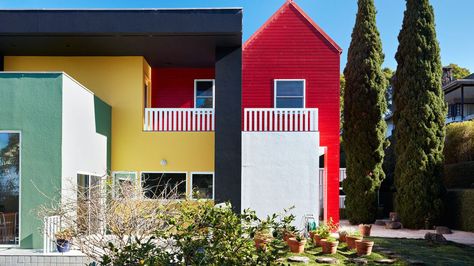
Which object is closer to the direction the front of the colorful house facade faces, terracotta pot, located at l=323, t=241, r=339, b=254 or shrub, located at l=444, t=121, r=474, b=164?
the terracotta pot

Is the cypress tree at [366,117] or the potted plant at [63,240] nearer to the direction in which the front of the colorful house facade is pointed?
the potted plant

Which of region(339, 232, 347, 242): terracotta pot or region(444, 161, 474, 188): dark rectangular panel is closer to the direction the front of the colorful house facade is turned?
the terracotta pot

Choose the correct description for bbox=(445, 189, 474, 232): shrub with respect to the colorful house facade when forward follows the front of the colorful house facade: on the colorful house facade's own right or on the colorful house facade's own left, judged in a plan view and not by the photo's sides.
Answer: on the colorful house facade's own left

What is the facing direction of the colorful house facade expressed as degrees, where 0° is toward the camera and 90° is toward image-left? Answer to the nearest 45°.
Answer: approximately 0°

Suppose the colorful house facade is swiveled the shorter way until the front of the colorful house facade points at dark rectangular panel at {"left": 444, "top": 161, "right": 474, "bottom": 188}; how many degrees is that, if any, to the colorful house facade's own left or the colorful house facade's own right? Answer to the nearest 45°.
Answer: approximately 135° to the colorful house facade's own left

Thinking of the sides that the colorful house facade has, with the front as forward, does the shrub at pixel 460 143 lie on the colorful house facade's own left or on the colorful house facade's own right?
on the colorful house facade's own left

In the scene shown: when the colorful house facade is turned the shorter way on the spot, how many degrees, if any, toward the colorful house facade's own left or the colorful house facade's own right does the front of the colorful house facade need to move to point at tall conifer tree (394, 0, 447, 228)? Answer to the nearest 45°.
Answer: approximately 135° to the colorful house facade's own left

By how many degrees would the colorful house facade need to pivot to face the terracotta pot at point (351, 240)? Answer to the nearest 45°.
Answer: approximately 45° to its left
